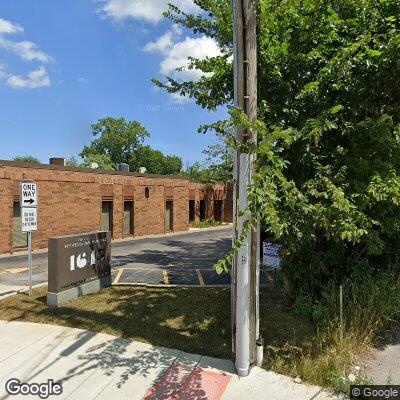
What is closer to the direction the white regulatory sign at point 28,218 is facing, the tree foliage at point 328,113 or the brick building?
the tree foliage

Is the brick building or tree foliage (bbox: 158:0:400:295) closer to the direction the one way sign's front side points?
the tree foliage

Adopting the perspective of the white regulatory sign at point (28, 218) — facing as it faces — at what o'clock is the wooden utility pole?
The wooden utility pole is roughly at 11 o'clock from the white regulatory sign.

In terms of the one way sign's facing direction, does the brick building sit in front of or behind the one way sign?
behind

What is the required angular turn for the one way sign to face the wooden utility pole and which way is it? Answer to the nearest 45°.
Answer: approximately 45° to its left

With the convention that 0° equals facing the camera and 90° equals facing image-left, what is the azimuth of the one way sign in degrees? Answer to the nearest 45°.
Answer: approximately 0°

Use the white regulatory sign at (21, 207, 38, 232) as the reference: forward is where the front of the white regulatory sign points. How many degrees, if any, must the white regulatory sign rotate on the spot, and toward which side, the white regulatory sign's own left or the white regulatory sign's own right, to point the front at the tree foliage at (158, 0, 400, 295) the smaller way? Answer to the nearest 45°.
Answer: approximately 45° to the white regulatory sign's own left

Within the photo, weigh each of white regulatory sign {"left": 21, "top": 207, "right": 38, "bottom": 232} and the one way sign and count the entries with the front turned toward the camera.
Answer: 2

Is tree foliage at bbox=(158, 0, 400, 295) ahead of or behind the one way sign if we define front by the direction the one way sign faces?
ahead
